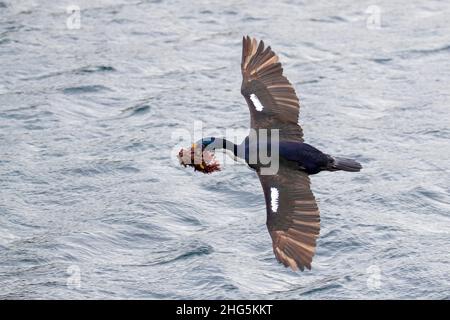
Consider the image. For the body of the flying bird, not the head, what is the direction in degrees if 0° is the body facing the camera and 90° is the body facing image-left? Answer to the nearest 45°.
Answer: approximately 90°
